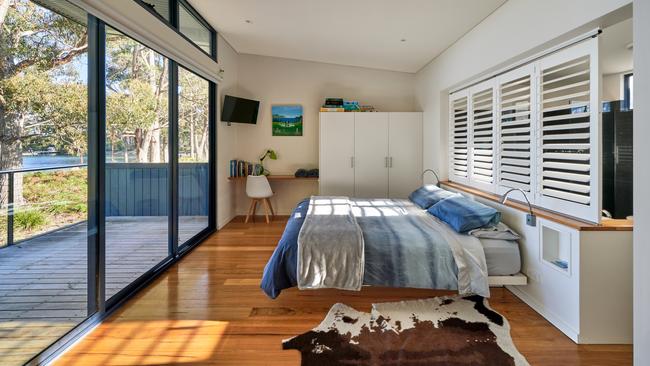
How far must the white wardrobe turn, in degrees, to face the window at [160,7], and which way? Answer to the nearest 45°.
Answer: approximately 45° to its right

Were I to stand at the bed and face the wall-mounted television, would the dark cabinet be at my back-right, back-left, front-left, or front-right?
back-right

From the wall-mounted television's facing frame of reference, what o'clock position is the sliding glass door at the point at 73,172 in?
The sliding glass door is roughly at 2 o'clock from the wall-mounted television.

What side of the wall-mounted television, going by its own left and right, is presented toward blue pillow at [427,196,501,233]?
front

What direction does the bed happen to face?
to the viewer's left

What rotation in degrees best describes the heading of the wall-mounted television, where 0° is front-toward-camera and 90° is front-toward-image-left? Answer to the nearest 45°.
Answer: approximately 315°

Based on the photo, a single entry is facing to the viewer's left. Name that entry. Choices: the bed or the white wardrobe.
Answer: the bed

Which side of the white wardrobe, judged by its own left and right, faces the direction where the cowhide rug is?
front
